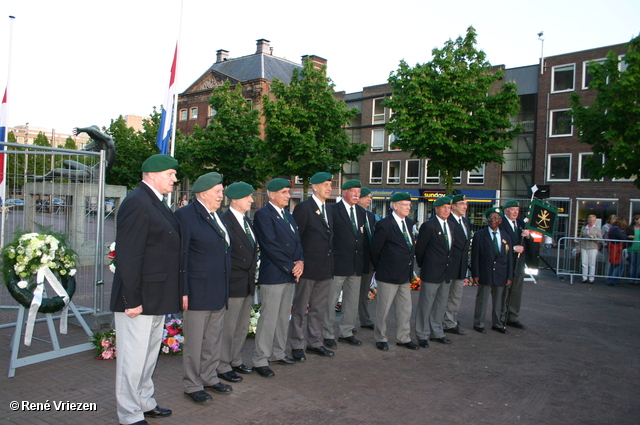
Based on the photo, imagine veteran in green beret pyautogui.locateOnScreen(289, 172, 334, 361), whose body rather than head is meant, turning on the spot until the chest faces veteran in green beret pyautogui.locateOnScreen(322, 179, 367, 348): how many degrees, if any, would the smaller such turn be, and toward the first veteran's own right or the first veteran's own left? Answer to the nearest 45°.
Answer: approximately 90° to the first veteran's own left

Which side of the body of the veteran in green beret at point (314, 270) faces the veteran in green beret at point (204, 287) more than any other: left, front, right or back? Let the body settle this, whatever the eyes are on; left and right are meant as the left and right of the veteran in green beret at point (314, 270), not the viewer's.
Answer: right

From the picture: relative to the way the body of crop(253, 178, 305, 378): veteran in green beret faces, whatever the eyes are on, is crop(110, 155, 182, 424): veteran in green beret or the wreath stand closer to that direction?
the veteran in green beret

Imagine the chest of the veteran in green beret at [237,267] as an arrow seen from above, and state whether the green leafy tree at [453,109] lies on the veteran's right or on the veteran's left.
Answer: on the veteran's left

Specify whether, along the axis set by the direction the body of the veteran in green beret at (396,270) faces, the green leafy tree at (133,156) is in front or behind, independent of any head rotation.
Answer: behind

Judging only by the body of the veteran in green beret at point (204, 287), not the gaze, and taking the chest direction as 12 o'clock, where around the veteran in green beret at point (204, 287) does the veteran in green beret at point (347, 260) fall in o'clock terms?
the veteran in green beret at point (347, 260) is roughly at 9 o'clock from the veteran in green beret at point (204, 287).

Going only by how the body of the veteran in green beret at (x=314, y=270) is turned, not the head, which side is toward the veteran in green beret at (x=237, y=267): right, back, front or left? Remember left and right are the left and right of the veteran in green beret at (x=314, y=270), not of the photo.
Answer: right
